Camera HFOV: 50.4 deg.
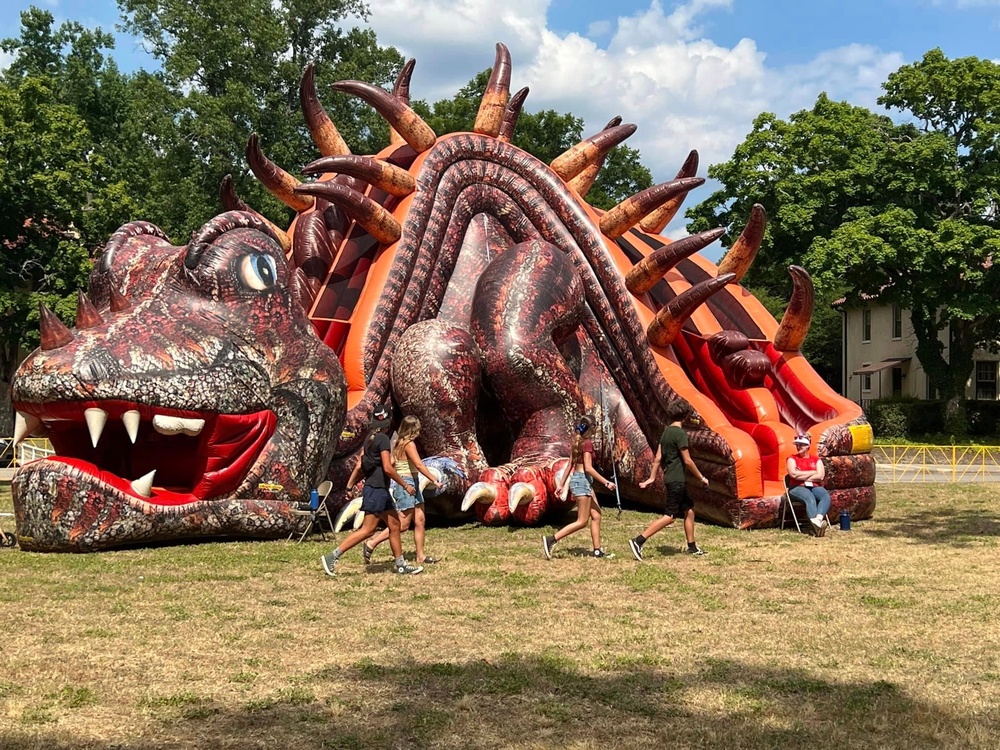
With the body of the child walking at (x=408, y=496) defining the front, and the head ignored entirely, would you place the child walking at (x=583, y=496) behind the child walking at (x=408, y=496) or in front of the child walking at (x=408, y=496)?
in front

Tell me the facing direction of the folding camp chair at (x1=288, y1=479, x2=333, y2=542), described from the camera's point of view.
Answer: facing the viewer and to the left of the viewer

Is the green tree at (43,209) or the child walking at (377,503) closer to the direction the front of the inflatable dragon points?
the child walking

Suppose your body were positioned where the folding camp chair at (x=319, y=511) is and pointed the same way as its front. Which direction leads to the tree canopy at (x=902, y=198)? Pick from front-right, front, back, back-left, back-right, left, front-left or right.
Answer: back

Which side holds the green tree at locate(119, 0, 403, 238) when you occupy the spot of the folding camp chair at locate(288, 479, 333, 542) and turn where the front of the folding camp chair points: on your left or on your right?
on your right
